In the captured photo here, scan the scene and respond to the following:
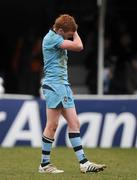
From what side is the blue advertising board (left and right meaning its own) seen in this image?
front

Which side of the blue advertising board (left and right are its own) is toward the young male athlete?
front
